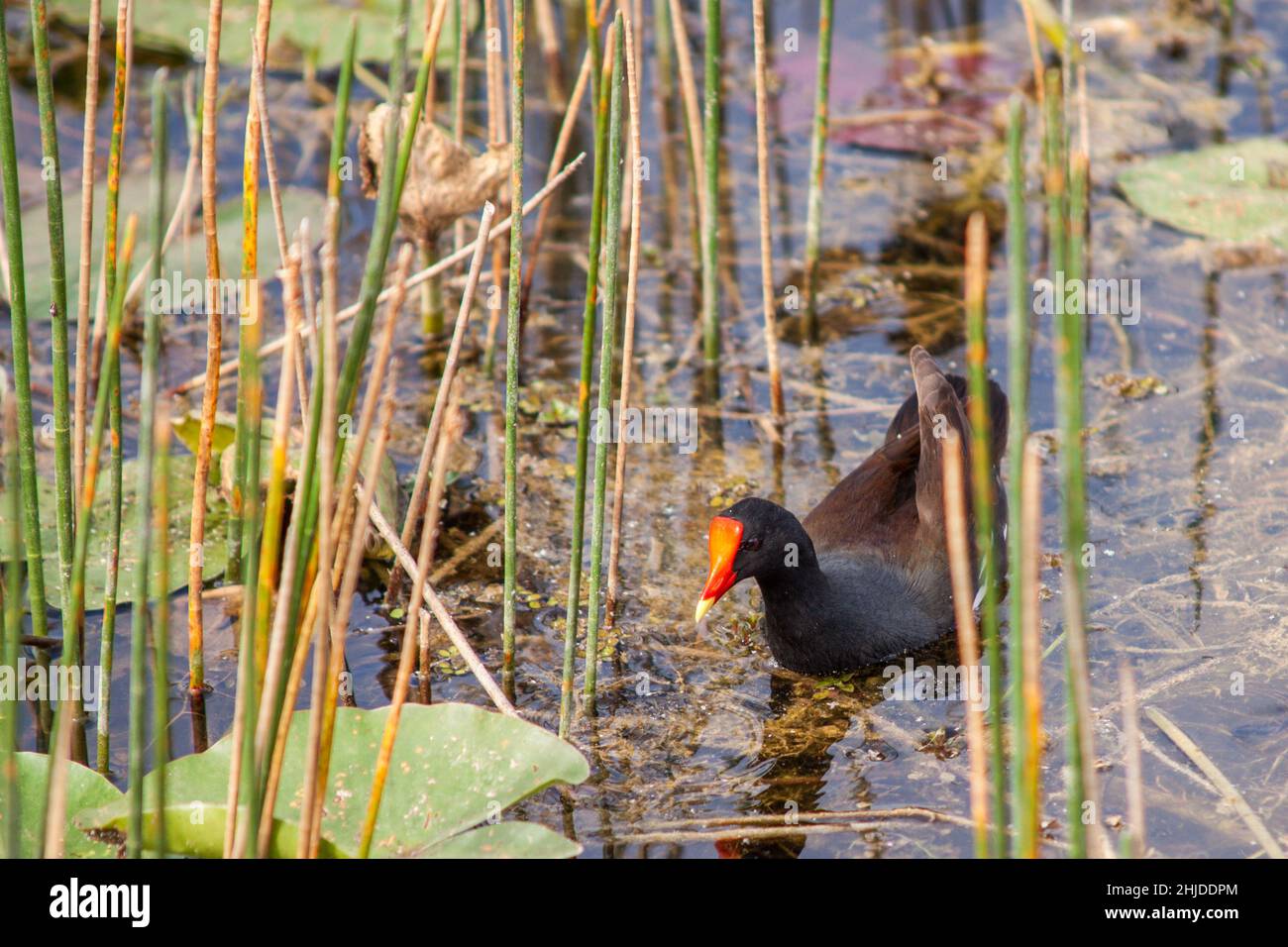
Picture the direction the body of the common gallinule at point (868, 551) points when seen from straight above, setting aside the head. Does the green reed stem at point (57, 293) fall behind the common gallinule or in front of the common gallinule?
in front

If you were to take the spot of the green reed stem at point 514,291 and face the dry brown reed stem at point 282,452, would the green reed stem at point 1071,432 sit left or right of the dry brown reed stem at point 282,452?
left

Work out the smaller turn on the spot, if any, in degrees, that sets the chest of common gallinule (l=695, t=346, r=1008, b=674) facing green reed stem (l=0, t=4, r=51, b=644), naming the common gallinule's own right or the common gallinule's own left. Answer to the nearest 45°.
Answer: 0° — it already faces it

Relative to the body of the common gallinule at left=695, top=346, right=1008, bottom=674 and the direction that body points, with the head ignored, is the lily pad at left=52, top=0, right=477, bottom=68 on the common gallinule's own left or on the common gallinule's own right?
on the common gallinule's own right

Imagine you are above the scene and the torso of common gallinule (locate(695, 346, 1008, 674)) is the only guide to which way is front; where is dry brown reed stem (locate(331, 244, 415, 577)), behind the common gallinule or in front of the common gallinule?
in front

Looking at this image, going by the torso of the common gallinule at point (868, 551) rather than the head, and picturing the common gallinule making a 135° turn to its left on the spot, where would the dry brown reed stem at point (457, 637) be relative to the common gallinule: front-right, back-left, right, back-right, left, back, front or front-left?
back-right

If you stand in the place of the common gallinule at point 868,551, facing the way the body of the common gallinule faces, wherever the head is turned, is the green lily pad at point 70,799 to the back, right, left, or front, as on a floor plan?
front

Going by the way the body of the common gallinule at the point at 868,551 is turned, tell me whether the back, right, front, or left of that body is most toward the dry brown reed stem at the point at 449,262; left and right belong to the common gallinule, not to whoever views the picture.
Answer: right

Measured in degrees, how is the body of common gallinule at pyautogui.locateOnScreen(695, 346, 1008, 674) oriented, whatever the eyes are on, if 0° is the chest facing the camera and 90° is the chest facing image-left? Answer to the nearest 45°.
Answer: approximately 45°
